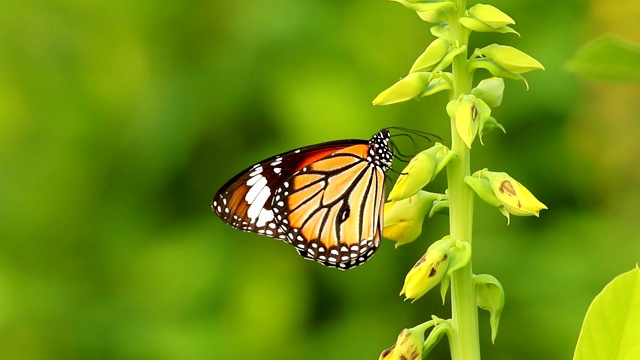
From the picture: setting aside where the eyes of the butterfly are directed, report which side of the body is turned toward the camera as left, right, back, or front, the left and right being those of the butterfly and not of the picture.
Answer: right
